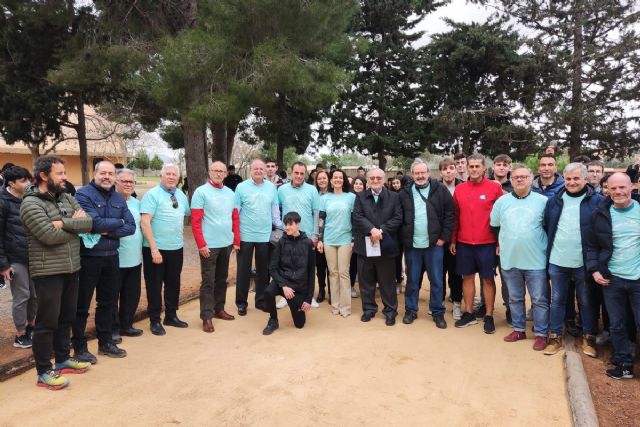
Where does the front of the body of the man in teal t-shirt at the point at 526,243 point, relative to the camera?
toward the camera

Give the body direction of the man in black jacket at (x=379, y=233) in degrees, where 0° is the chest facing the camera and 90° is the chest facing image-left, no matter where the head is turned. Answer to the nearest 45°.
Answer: approximately 0°

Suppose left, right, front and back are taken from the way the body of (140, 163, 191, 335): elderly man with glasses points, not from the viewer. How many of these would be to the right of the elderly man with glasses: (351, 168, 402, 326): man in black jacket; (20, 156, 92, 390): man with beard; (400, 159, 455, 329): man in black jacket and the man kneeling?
1

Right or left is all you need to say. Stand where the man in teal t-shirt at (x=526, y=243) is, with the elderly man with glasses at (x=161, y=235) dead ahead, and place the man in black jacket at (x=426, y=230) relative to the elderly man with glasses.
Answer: right

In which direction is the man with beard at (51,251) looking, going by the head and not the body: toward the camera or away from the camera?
toward the camera

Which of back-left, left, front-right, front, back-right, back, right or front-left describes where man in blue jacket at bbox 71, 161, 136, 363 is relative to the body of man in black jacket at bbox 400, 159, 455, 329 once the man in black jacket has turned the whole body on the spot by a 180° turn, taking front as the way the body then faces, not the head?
back-left

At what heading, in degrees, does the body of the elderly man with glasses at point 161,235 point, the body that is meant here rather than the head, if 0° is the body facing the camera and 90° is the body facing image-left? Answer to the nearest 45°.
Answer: approximately 315°

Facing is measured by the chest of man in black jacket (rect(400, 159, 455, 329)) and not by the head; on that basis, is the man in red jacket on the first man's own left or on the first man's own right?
on the first man's own left

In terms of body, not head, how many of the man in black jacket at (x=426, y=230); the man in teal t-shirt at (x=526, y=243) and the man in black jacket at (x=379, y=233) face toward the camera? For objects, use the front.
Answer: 3

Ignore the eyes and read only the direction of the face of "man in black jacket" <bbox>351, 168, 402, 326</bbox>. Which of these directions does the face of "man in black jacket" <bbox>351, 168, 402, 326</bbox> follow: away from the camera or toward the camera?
toward the camera

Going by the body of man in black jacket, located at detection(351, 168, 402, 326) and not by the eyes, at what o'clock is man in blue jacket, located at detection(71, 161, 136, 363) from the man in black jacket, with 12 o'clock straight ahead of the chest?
The man in blue jacket is roughly at 2 o'clock from the man in black jacket.

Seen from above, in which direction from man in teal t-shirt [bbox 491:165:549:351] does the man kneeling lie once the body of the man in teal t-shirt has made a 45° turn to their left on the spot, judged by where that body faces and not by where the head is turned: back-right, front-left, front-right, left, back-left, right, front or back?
back-right

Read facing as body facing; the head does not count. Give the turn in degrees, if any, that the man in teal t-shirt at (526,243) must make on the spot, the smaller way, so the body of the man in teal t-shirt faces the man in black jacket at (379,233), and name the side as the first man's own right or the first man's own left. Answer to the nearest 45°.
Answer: approximately 90° to the first man's own right

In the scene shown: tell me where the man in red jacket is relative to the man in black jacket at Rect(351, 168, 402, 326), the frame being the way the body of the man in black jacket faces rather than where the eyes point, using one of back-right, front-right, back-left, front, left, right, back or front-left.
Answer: left
